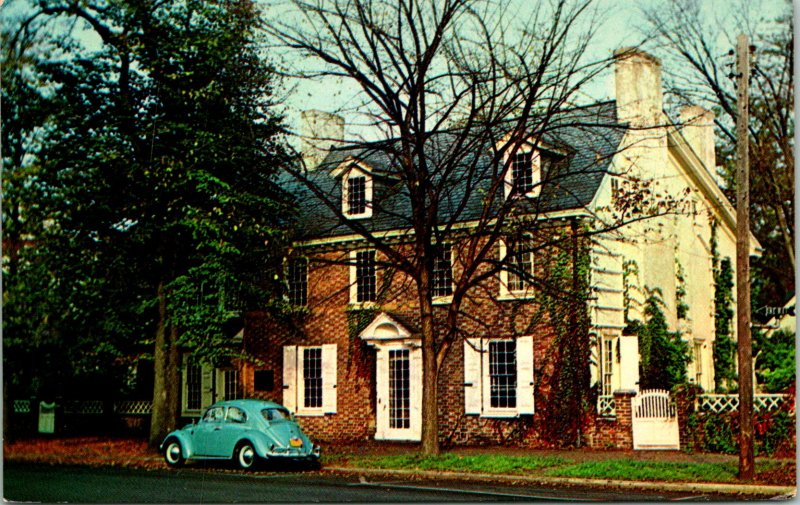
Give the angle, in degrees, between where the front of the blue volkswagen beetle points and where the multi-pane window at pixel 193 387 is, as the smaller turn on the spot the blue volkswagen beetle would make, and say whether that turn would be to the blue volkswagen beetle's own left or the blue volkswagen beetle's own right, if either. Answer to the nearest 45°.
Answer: approximately 45° to the blue volkswagen beetle's own right

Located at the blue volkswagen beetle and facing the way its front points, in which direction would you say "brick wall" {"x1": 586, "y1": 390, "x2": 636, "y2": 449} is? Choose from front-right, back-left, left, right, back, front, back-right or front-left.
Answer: back-right

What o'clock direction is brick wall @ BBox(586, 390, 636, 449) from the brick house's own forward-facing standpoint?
The brick wall is roughly at 9 o'clock from the brick house.

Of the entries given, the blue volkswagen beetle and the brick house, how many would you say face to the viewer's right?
0

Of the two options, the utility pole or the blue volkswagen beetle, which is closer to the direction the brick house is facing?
the blue volkswagen beetle

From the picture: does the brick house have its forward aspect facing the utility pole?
no

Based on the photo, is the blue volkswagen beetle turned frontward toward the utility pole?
no

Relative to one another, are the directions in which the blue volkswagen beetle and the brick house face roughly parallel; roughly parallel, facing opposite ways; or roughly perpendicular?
roughly perpendicular

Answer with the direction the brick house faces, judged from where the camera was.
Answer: facing the viewer and to the left of the viewer

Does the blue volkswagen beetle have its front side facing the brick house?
no

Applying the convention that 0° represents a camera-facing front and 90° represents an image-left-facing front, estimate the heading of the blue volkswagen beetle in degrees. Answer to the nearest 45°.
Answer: approximately 135°

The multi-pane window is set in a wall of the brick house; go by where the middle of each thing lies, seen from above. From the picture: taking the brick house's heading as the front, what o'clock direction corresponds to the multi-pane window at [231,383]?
The multi-pane window is roughly at 2 o'clock from the brick house.

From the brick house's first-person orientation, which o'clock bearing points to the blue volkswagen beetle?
The blue volkswagen beetle is roughly at 12 o'clock from the brick house.
